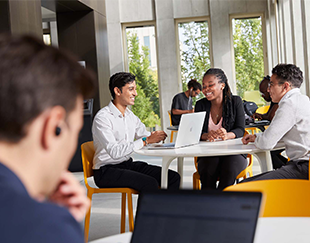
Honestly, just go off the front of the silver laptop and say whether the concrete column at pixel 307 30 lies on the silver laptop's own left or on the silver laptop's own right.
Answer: on the silver laptop's own right

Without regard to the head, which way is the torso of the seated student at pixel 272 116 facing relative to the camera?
to the viewer's left

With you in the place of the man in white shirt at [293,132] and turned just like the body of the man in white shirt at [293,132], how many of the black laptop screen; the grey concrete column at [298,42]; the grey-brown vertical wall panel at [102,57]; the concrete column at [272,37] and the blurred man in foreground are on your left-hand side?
2

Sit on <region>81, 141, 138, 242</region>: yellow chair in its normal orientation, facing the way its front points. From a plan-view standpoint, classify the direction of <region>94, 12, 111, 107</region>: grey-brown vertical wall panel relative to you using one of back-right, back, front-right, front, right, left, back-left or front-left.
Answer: left

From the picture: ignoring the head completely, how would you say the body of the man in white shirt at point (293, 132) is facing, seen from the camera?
to the viewer's left

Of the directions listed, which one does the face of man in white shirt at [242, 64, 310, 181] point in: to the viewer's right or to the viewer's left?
to the viewer's left

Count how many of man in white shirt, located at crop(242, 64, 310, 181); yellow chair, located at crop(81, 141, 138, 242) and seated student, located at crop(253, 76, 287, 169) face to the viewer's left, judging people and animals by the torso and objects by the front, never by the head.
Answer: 2

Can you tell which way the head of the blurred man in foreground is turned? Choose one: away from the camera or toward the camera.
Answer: away from the camera

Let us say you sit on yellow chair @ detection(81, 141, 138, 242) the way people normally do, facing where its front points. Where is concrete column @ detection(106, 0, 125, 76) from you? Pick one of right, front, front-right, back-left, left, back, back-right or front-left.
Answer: left

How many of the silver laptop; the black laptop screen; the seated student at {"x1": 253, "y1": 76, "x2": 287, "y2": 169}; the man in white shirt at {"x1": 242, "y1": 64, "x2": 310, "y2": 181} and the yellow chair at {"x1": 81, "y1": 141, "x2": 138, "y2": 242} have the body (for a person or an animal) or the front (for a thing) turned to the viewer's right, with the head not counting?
1

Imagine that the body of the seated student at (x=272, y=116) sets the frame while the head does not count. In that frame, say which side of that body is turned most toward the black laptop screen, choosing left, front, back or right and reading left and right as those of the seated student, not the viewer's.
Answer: left

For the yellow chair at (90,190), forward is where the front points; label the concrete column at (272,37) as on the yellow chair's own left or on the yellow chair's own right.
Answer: on the yellow chair's own left

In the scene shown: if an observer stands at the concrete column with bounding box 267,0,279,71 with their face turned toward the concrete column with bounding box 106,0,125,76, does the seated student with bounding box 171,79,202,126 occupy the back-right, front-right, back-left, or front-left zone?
front-left
